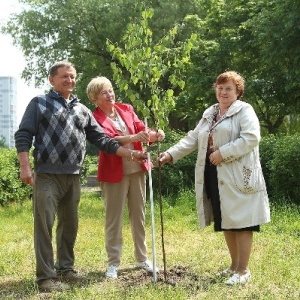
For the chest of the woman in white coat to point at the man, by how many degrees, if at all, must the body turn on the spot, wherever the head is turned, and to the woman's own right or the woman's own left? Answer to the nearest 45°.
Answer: approximately 45° to the woman's own right

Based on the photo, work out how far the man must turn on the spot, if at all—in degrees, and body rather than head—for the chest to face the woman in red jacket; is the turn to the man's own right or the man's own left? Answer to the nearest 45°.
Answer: approximately 90° to the man's own left

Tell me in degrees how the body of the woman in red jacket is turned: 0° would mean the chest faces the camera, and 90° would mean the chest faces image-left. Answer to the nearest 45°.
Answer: approximately 315°

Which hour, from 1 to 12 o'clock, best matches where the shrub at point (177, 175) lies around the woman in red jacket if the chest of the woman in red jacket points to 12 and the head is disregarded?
The shrub is roughly at 8 o'clock from the woman in red jacket.

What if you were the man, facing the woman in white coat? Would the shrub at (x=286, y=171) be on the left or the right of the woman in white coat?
left

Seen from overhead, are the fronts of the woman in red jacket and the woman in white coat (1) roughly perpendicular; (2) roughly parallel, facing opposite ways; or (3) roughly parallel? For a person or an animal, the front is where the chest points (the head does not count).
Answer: roughly perpendicular

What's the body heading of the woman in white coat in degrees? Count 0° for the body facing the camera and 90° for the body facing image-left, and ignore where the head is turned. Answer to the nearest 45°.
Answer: approximately 45°

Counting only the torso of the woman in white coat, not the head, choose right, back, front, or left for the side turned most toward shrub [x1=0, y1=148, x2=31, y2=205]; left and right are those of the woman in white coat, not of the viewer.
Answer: right

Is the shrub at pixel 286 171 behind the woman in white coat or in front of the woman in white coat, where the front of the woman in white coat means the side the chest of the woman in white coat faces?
behind

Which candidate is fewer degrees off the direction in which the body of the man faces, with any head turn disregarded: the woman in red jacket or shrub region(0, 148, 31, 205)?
the woman in red jacket

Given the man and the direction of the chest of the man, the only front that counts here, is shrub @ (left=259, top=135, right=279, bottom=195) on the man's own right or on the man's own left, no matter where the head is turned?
on the man's own left
